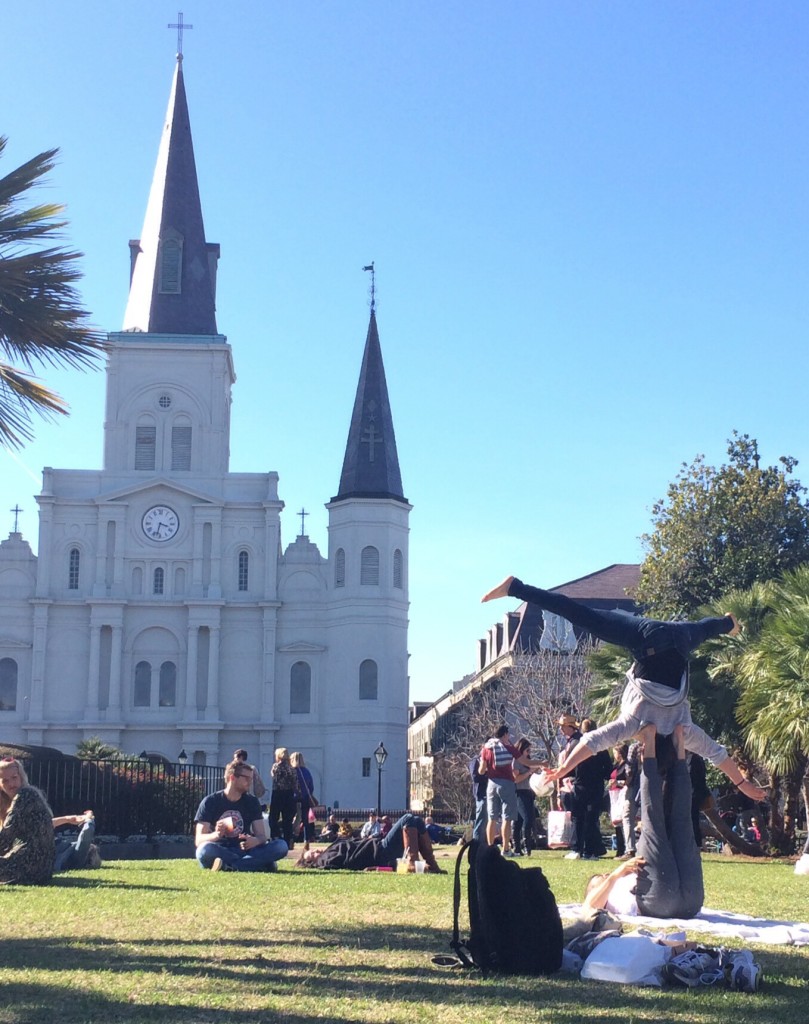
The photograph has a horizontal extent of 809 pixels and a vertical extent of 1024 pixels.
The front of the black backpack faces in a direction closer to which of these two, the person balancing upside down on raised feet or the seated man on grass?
the person balancing upside down on raised feet

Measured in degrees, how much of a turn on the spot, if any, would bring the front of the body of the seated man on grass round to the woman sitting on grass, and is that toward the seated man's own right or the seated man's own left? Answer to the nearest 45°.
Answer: approximately 45° to the seated man's own right

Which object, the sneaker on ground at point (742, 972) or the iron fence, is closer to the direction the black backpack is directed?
the sneaker on ground

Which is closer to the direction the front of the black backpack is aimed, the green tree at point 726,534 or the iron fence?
the green tree

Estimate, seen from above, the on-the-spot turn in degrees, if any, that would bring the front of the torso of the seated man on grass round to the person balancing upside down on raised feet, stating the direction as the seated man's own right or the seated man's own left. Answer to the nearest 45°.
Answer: approximately 45° to the seated man's own left

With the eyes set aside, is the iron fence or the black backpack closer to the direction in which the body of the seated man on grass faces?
the black backpack

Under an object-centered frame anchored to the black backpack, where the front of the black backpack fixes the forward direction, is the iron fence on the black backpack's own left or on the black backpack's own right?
on the black backpack's own left

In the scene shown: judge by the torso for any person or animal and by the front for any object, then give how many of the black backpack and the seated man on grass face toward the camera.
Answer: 1

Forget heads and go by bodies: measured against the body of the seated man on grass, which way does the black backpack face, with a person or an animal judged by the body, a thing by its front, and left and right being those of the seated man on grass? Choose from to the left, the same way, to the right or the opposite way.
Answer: to the left

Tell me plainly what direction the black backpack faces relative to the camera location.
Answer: facing to the right of the viewer

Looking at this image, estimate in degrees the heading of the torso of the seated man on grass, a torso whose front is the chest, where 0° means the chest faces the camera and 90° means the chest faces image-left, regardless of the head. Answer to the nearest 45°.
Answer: approximately 0°

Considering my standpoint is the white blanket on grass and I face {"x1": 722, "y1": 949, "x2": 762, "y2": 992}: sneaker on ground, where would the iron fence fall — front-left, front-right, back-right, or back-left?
back-right

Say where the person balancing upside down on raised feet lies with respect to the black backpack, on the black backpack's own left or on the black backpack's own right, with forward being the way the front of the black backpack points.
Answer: on the black backpack's own left

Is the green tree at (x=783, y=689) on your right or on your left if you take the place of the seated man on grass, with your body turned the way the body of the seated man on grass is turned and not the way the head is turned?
on your left
